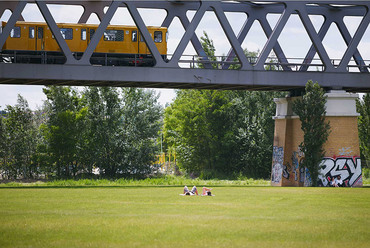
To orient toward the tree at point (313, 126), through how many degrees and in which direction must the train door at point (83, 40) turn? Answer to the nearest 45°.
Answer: approximately 90° to its left

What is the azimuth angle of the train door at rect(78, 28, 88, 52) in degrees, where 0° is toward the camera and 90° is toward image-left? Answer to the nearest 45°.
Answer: approximately 0°
